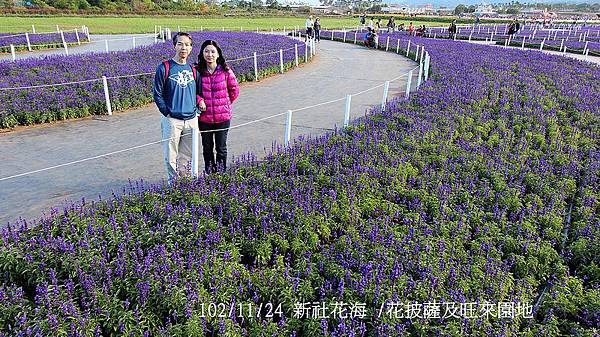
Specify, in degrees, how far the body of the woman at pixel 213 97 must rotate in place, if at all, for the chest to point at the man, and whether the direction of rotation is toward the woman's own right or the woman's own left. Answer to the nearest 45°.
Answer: approximately 45° to the woman's own right

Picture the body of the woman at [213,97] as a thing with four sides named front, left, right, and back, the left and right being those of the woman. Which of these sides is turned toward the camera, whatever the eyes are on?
front
